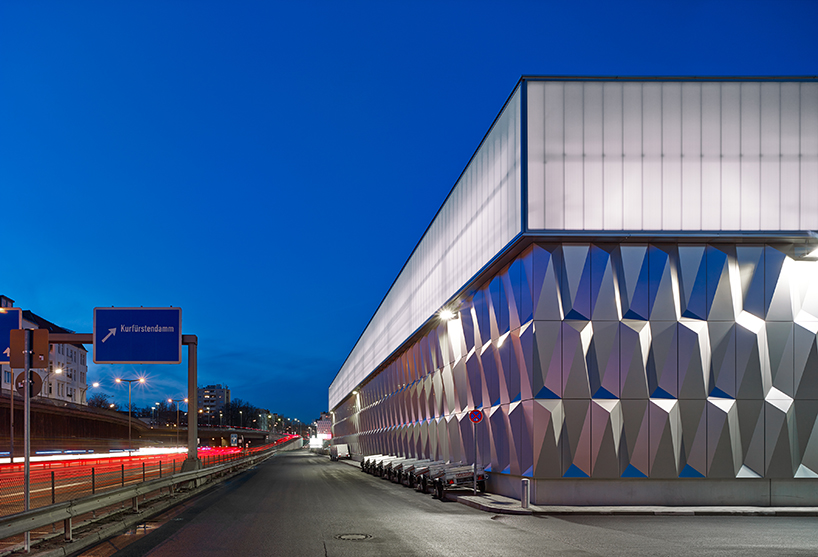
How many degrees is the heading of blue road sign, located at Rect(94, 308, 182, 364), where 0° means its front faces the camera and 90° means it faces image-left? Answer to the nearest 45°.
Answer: approximately 0°

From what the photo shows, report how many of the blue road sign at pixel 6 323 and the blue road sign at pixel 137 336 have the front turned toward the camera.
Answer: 2

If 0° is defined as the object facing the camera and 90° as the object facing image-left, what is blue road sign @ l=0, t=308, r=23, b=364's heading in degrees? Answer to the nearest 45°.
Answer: approximately 0°

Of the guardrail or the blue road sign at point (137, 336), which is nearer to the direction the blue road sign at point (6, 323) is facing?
the guardrail
